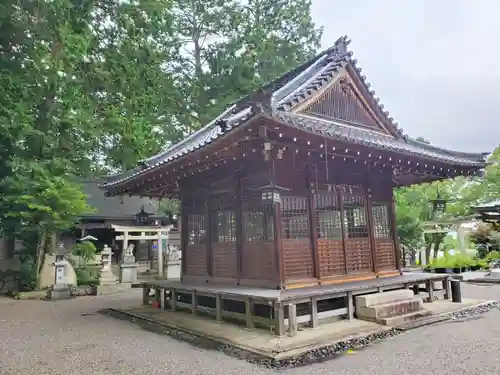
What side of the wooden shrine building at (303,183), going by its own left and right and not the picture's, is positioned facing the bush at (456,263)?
left

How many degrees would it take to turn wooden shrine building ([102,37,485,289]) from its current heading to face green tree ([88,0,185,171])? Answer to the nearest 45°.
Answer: approximately 180°

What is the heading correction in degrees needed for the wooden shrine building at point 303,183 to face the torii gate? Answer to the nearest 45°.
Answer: approximately 180°

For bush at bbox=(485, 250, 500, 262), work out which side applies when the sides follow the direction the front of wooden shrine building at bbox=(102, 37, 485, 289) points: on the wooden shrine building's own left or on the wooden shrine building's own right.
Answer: on the wooden shrine building's own left

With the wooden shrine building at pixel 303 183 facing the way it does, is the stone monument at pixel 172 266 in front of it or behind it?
behind

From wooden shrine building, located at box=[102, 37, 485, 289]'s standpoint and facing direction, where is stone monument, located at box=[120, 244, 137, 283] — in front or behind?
behind

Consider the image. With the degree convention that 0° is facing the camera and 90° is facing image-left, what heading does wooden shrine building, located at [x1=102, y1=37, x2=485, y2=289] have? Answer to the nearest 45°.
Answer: approximately 315°
